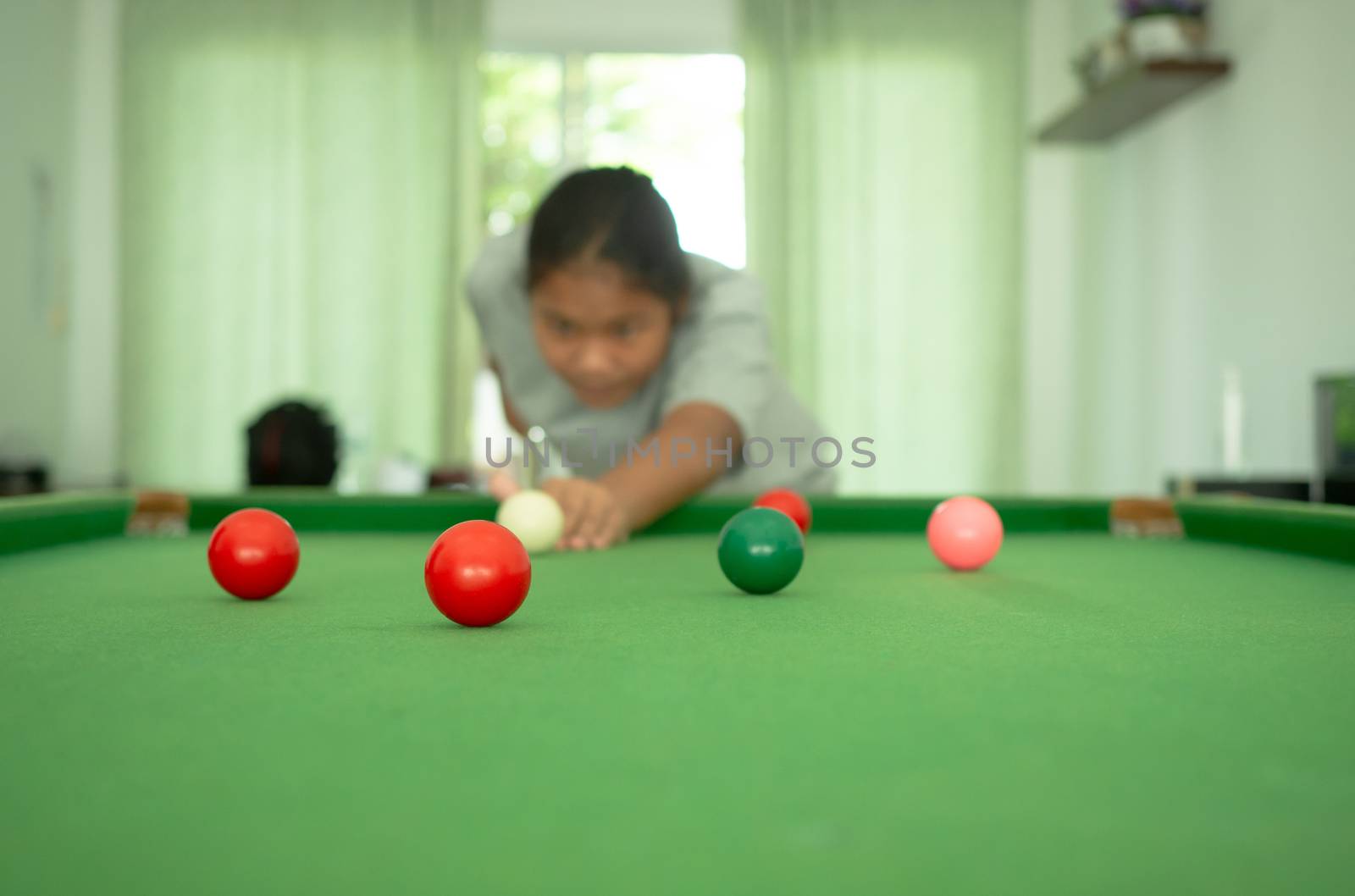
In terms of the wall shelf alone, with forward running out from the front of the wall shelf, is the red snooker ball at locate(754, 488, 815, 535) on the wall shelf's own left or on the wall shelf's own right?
on the wall shelf's own left

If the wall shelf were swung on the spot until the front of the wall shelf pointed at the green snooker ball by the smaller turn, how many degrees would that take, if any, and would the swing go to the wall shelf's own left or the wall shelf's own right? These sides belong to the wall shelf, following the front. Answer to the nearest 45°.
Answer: approximately 90° to the wall shelf's own left

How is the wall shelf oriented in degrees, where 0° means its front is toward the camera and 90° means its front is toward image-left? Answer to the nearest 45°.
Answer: approximately 90°

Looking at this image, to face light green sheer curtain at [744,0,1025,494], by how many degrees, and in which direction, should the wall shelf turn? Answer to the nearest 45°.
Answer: approximately 45° to its right

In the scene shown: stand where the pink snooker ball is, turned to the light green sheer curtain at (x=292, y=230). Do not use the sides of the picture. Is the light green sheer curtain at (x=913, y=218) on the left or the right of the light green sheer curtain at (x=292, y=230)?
right

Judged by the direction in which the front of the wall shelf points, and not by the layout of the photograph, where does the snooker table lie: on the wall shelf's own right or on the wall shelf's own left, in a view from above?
on the wall shelf's own left

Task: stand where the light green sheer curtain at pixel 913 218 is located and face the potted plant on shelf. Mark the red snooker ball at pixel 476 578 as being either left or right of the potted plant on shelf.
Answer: right
